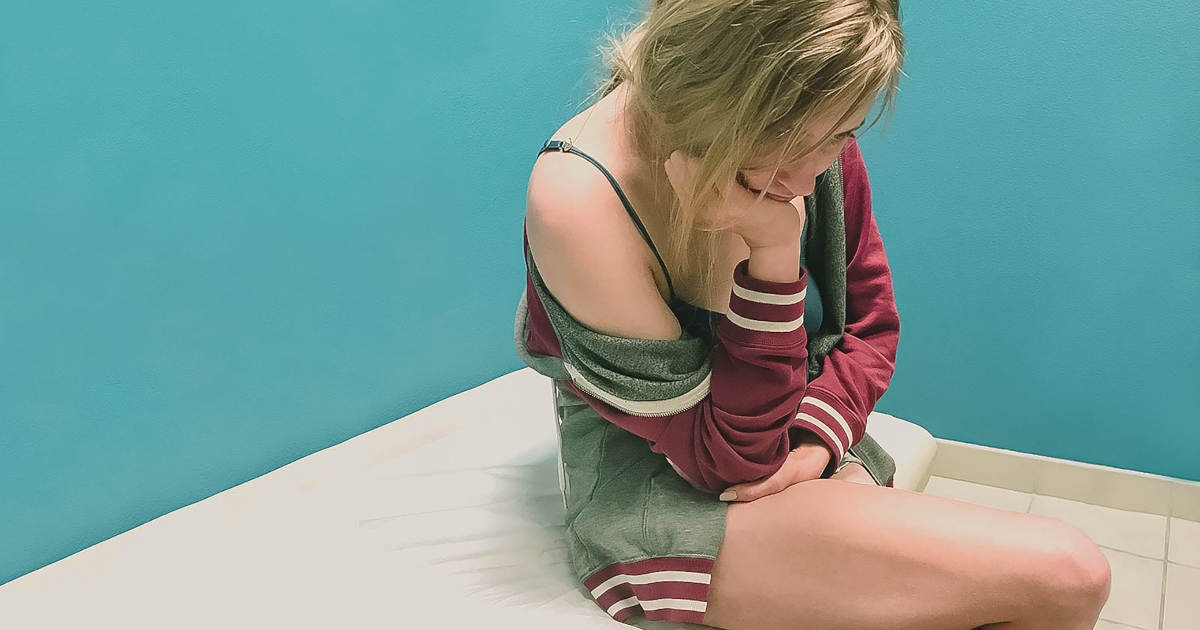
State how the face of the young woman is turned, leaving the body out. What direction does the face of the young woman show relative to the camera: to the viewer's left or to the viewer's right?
to the viewer's right

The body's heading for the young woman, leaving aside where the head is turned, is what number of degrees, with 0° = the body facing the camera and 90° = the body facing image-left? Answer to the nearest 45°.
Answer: approximately 315°
